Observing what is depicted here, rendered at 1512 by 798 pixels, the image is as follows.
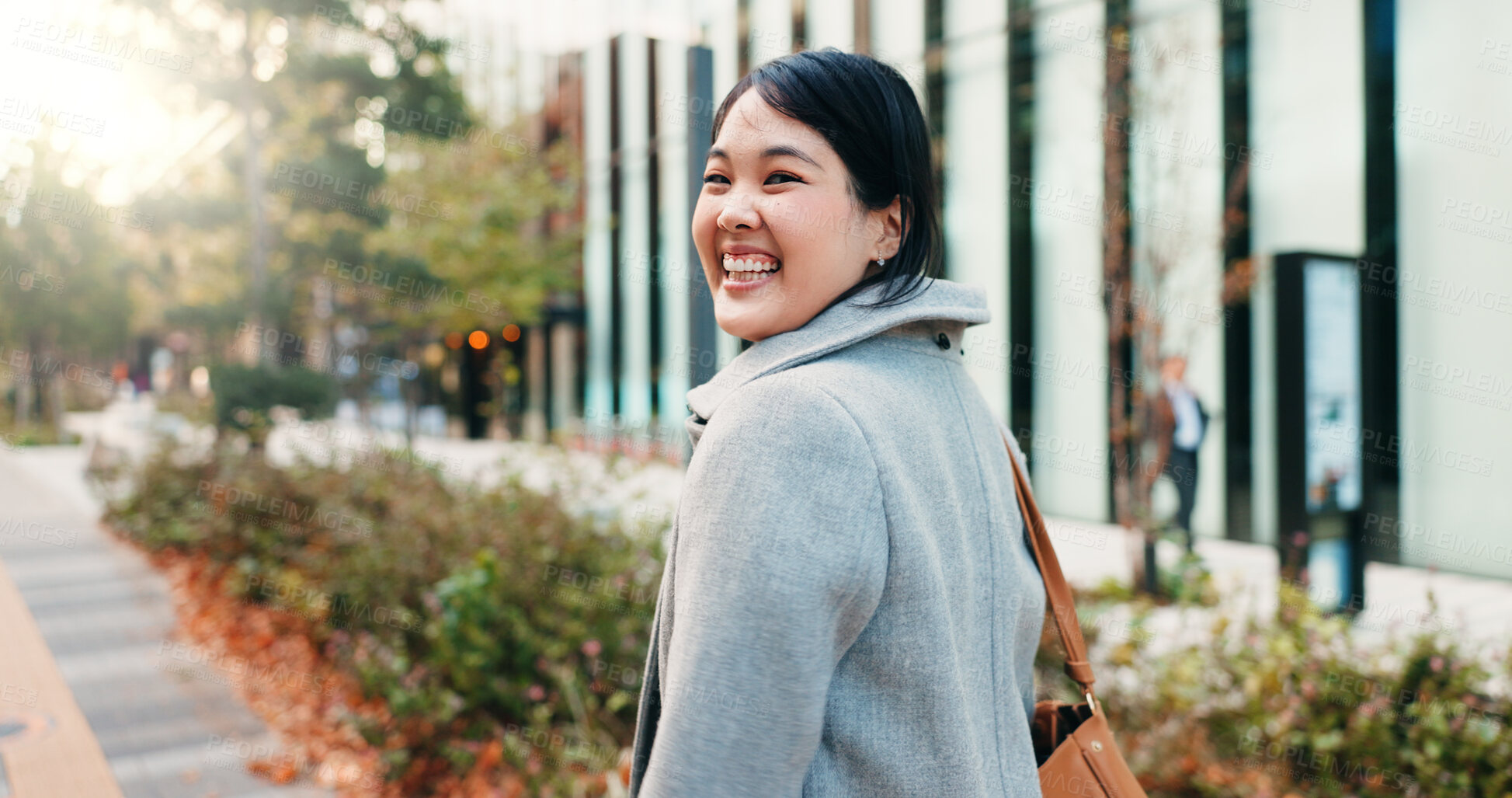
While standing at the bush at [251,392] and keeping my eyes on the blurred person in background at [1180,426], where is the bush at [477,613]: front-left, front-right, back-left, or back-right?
front-right

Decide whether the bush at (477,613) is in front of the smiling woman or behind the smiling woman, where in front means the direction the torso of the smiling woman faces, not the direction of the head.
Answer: in front

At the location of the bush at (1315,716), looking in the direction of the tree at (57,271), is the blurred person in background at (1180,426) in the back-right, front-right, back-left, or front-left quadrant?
front-right

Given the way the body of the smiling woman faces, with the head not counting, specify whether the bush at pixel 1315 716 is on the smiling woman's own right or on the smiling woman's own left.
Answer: on the smiling woman's own right

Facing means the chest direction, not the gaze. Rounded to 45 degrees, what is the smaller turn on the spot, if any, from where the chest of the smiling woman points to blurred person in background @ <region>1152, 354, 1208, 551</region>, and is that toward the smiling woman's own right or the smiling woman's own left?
approximately 45° to the smiling woman's own right

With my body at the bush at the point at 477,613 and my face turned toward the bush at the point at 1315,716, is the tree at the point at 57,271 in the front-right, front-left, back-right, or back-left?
back-left

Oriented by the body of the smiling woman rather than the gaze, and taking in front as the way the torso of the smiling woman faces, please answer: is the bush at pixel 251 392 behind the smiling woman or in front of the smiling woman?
in front

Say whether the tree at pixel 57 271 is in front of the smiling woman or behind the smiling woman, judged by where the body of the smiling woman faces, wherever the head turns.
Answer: in front
